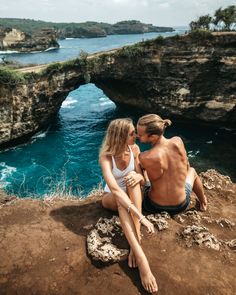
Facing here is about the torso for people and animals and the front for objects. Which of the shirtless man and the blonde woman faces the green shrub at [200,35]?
the shirtless man

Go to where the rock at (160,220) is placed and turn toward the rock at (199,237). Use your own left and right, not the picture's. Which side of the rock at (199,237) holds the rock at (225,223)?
left

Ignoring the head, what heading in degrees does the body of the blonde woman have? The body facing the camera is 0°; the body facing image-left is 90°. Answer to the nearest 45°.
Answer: approximately 315°

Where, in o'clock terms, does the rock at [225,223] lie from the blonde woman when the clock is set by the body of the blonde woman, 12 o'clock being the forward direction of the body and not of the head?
The rock is roughly at 10 o'clock from the blonde woman.

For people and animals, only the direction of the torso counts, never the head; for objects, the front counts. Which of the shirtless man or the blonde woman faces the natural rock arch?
the shirtless man

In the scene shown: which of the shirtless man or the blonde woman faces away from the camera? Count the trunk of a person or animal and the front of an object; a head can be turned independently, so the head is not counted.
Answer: the shirtless man

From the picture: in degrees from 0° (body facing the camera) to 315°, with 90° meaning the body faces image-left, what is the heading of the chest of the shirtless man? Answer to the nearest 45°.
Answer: approximately 180°

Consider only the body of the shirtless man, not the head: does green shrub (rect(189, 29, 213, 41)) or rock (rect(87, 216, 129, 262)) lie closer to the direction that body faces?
the green shrub
